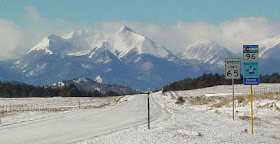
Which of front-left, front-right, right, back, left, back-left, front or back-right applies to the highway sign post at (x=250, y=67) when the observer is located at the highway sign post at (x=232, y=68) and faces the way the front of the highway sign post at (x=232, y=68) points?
front

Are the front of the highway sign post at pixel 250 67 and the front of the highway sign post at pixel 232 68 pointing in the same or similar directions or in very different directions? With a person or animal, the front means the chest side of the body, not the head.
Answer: same or similar directions

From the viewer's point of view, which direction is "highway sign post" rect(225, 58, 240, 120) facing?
toward the camera

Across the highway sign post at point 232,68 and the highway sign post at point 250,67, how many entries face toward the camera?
2

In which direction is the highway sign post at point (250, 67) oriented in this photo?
toward the camera

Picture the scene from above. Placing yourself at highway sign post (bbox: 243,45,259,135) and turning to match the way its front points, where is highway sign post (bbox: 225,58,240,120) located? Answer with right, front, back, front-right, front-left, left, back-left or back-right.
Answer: back
